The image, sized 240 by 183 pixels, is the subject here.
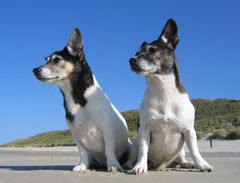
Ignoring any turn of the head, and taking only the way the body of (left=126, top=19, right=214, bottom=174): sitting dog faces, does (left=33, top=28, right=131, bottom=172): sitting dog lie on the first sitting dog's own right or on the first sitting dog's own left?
on the first sitting dog's own right

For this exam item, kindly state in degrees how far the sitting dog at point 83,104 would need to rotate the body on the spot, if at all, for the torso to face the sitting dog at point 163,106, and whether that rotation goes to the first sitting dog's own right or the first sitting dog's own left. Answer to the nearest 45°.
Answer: approximately 90° to the first sitting dog's own left

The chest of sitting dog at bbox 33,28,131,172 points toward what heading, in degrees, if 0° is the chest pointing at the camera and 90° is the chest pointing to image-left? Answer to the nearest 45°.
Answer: approximately 45°

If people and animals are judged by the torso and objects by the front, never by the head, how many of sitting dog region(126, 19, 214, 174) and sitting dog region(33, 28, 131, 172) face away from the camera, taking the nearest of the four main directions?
0

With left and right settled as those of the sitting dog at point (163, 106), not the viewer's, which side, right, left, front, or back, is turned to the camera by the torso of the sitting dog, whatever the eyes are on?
front
